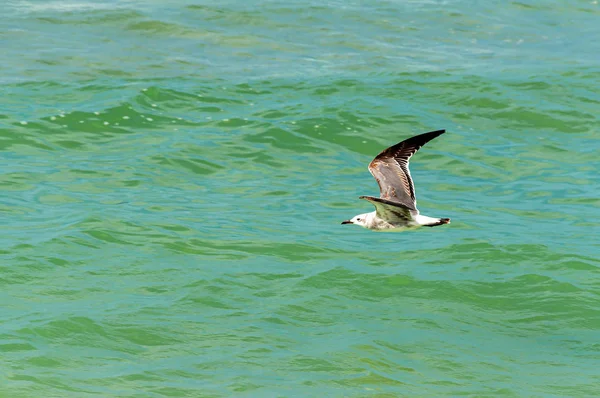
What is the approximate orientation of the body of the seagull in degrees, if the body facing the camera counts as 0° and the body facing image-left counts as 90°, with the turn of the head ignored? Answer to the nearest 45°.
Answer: approximately 90°
